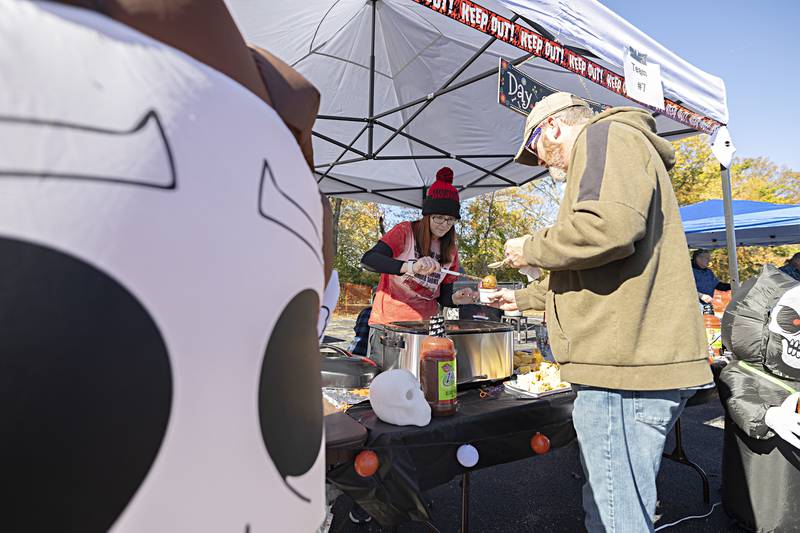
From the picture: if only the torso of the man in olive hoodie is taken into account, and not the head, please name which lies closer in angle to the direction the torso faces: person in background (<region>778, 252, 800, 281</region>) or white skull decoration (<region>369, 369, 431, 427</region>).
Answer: the white skull decoration

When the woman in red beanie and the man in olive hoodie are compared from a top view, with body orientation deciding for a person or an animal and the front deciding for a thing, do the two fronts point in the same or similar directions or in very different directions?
very different directions

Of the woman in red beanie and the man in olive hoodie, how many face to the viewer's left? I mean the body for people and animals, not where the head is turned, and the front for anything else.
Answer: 1

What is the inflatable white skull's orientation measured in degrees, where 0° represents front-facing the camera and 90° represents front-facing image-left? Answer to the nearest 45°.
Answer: approximately 315°

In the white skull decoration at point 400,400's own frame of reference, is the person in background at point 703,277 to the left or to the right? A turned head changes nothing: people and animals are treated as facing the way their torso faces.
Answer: on its left

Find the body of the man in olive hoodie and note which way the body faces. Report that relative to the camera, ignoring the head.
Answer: to the viewer's left
